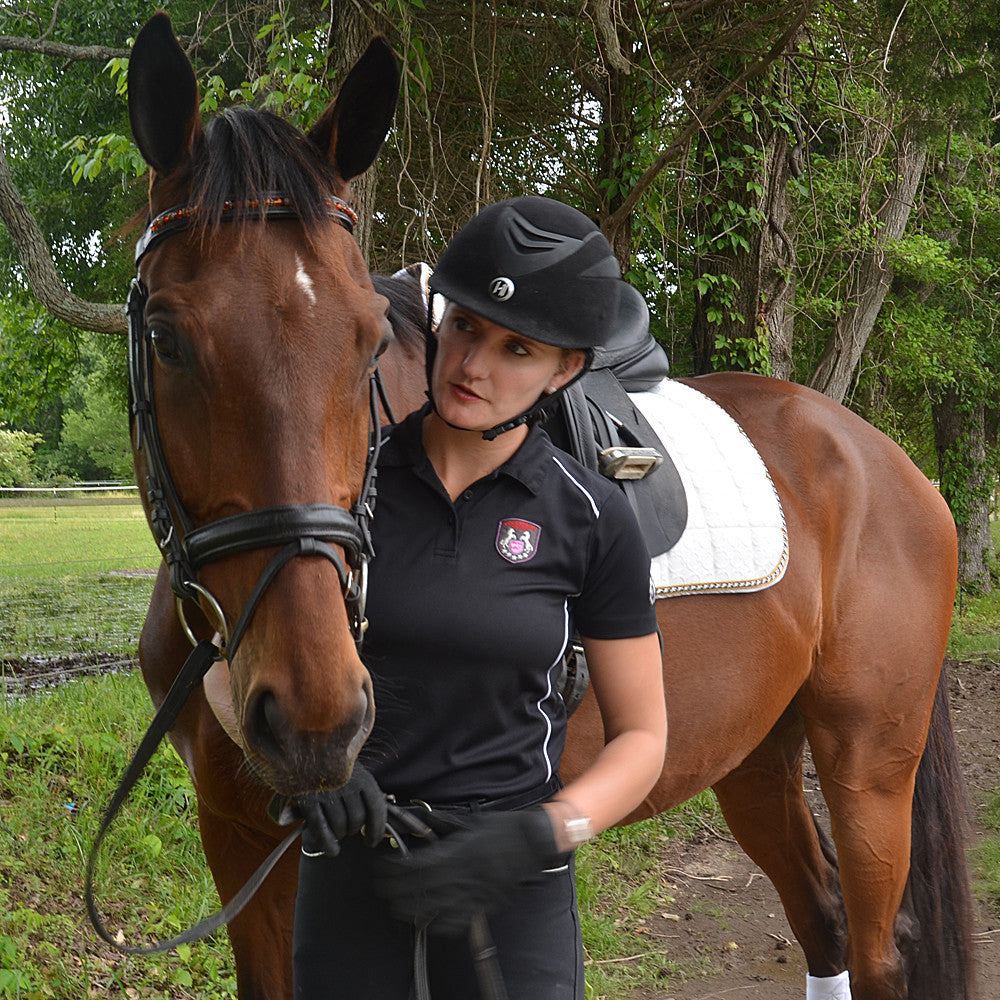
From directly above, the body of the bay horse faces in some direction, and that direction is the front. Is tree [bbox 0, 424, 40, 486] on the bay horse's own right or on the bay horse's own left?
on the bay horse's own right

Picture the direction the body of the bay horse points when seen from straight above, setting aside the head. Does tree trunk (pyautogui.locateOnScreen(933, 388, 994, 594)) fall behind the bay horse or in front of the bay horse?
behind

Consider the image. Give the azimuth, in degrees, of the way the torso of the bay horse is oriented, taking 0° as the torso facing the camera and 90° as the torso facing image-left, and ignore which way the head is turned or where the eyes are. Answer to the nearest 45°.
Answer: approximately 45°
